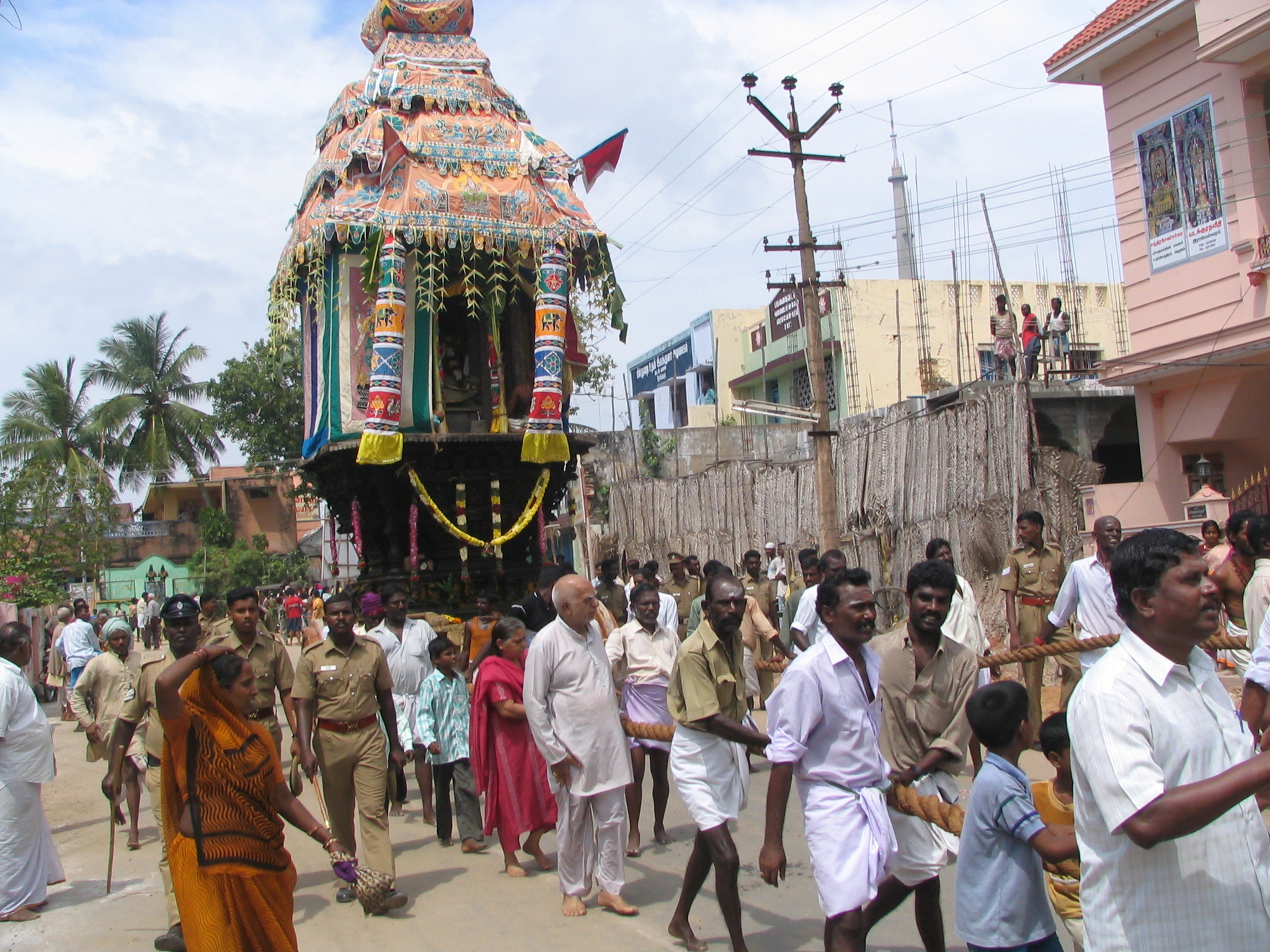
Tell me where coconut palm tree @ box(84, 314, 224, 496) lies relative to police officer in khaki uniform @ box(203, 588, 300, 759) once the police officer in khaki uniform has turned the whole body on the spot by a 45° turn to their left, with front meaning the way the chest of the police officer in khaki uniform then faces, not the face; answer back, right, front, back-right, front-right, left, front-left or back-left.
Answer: back-left

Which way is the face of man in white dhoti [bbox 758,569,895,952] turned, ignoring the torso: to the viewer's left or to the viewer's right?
to the viewer's right

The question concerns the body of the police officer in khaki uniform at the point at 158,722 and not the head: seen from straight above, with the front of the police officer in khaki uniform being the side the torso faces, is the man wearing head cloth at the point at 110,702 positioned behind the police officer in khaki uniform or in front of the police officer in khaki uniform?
behind

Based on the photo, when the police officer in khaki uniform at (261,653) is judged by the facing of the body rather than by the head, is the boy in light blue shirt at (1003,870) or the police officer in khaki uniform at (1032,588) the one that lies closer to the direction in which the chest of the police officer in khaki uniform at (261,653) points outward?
the boy in light blue shirt

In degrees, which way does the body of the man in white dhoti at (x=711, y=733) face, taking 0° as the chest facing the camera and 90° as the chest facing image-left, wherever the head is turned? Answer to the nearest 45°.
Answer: approximately 315°

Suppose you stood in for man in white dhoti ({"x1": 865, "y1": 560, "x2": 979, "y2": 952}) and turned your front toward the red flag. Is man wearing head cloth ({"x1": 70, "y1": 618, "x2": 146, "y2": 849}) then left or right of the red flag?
left

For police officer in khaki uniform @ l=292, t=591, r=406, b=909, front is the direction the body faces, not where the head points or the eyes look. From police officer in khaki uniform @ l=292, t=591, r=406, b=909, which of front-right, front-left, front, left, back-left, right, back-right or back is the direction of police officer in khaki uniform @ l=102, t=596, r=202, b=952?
right

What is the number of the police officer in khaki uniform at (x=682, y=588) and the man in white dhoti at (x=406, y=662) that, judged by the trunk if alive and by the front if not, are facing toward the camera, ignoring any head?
2

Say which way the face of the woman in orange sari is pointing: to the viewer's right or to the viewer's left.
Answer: to the viewer's right

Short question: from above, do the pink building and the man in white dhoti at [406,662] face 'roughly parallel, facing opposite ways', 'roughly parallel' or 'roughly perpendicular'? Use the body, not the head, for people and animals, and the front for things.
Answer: roughly perpendicular

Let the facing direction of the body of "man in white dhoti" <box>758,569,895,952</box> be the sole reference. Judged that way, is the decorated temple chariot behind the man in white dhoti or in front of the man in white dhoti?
behind
